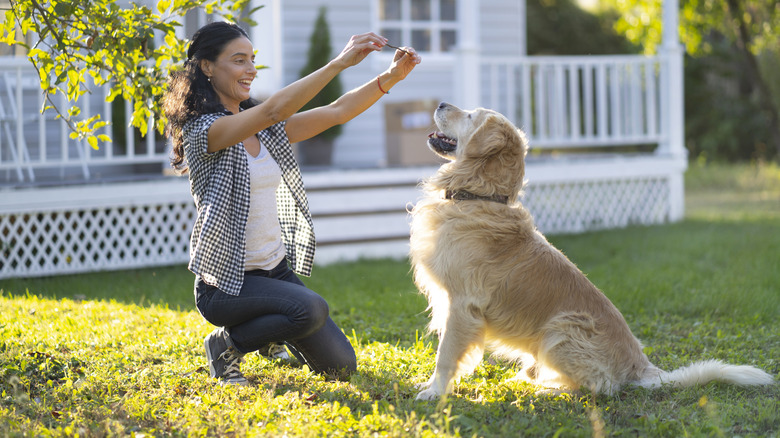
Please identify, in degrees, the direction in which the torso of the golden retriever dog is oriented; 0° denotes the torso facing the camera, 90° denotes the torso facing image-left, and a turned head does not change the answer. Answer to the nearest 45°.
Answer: approximately 90°

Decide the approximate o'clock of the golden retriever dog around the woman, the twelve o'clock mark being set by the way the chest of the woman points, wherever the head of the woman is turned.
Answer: The golden retriever dog is roughly at 11 o'clock from the woman.

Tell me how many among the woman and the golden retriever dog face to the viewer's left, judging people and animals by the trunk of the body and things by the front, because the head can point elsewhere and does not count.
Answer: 1

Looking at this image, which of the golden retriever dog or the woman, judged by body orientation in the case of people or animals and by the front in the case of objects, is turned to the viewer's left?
the golden retriever dog

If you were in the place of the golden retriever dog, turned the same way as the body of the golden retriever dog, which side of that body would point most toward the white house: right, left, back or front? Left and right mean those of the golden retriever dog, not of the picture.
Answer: right

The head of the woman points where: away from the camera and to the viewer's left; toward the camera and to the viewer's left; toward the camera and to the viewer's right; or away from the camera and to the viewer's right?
toward the camera and to the viewer's right

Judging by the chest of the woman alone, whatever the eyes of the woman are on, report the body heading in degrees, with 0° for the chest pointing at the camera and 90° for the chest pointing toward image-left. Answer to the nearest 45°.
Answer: approximately 315°
